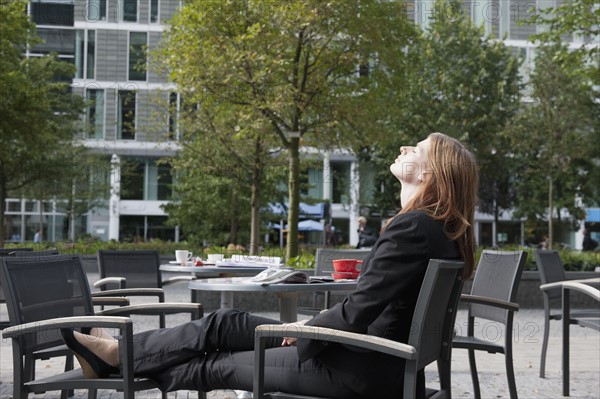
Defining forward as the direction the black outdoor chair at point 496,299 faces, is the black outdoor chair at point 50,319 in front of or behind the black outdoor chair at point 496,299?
in front

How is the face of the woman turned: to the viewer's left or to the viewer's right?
to the viewer's left

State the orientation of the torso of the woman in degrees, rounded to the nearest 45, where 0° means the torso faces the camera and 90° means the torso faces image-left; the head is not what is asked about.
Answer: approximately 90°

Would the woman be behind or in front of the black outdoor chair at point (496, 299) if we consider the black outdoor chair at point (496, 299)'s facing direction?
in front

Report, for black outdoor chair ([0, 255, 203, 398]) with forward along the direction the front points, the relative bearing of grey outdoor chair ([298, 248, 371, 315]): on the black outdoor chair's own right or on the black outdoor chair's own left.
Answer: on the black outdoor chair's own left

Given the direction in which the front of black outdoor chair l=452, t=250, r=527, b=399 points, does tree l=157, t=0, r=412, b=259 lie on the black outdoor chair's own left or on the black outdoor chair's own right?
on the black outdoor chair's own right

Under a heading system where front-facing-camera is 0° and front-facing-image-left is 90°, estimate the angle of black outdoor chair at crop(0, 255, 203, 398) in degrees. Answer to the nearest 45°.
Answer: approximately 315°

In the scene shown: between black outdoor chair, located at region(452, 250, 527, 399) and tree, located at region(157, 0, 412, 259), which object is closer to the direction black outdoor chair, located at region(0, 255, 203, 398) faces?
the black outdoor chair

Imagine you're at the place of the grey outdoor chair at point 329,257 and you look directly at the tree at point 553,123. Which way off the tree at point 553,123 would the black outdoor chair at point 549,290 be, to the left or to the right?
right

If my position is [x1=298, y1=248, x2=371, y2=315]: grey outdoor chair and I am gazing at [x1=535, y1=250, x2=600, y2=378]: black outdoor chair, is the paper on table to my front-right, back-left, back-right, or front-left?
back-right

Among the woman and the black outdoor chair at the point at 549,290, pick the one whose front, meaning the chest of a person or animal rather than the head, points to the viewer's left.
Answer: the woman
